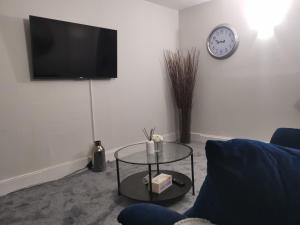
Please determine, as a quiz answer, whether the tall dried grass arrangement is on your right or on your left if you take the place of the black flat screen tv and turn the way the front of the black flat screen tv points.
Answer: on your left

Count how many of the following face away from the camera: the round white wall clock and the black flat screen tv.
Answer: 0

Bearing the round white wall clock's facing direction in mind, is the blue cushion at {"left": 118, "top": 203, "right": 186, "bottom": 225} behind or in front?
in front

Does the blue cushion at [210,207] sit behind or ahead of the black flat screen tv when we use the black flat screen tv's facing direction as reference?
ahead

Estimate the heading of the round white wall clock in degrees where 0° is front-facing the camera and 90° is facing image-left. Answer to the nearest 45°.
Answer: approximately 45°

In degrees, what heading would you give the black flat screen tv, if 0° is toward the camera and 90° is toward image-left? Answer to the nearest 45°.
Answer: approximately 315°

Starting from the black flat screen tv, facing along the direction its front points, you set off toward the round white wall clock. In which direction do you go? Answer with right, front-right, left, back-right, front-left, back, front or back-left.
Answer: front-left

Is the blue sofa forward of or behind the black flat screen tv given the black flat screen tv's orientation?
forward
